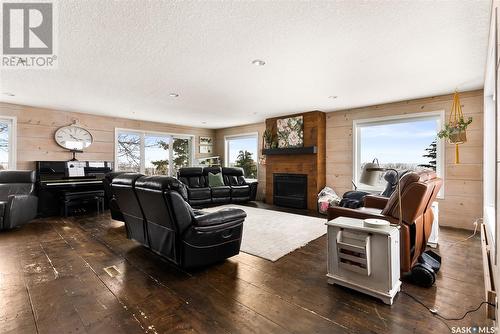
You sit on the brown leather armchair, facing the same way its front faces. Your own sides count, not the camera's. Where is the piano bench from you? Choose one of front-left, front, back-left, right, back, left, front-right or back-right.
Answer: front-left

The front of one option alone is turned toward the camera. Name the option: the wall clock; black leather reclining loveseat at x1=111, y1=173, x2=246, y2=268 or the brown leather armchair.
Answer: the wall clock

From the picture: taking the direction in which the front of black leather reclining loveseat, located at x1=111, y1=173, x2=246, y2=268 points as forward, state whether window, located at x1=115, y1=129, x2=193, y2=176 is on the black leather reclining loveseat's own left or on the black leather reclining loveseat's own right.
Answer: on the black leather reclining loveseat's own left

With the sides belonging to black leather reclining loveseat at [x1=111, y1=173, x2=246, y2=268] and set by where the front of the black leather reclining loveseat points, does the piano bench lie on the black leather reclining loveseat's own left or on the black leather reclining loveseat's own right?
on the black leather reclining loveseat's own left

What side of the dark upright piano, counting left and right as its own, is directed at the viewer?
front

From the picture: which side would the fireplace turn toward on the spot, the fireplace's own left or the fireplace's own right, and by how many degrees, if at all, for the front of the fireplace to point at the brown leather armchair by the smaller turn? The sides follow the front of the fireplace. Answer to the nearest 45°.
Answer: approximately 45° to the fireplace's own left

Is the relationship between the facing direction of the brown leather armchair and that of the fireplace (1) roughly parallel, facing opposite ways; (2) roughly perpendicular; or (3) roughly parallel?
roughly perpendicular

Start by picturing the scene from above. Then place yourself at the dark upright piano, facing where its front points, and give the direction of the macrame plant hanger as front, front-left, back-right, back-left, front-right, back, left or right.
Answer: front-left

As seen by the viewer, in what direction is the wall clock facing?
toward the camera

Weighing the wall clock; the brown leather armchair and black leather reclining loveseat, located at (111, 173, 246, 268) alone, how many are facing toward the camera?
1

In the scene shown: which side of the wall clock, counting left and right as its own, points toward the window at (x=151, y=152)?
left

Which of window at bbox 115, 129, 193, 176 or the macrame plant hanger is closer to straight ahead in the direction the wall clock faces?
the macrame plant hanger
